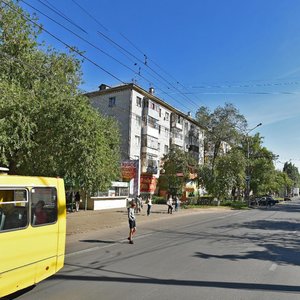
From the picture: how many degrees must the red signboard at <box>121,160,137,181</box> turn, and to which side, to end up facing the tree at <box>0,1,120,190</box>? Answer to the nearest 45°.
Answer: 0° — it already faces it

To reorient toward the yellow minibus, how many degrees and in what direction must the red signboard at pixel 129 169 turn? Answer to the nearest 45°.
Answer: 0° — it already faces it

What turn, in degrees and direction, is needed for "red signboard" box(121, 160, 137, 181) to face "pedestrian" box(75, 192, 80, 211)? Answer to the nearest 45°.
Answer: approximately 45° to its right

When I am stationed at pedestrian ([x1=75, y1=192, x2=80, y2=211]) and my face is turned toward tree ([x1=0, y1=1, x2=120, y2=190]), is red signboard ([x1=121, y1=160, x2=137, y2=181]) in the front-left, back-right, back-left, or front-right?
back-left

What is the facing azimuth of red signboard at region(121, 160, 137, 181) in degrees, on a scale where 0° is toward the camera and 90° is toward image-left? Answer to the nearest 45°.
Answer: approximately 0°
